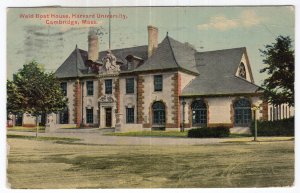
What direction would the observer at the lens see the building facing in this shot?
facing the viewer and to the left of the viewer
